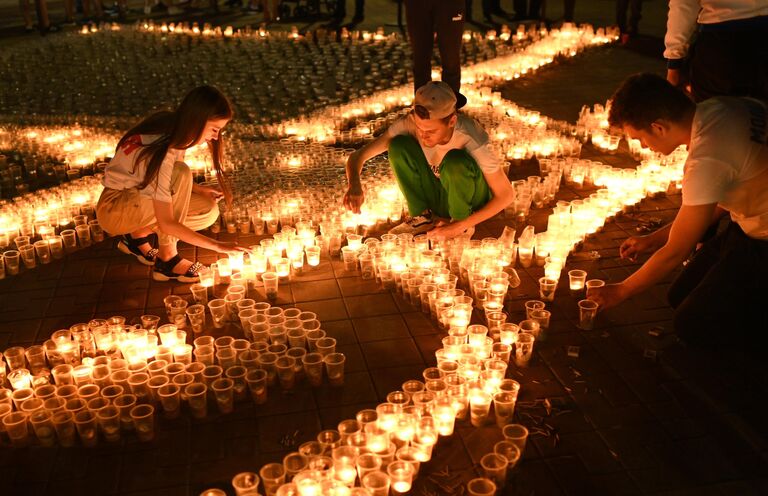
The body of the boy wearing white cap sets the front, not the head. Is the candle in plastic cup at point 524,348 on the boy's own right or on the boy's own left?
on the boy's own left

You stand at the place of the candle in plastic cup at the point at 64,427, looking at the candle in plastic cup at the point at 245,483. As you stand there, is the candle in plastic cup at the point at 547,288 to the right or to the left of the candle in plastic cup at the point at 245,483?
left

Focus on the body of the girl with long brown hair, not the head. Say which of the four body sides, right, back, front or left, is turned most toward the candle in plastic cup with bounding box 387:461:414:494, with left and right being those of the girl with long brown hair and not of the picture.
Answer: right

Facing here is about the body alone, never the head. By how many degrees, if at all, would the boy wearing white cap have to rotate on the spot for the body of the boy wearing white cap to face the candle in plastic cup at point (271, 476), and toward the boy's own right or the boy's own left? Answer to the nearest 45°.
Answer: approximately 45° to the boy's own left

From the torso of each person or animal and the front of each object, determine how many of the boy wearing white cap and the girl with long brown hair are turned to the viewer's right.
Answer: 1

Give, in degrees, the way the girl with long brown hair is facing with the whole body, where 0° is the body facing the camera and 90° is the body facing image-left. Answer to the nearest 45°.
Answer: approximately 270°

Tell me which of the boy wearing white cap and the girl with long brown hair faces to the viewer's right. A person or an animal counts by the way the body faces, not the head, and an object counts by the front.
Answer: the girl with long brown hair

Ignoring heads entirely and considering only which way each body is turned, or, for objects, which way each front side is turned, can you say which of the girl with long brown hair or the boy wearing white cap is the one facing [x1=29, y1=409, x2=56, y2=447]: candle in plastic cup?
the boy wearing white cap

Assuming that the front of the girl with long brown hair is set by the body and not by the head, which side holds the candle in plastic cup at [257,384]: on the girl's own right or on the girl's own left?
on the girl's own right

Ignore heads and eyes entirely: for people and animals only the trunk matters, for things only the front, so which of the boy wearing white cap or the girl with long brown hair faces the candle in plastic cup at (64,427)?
the boy wearing white cap

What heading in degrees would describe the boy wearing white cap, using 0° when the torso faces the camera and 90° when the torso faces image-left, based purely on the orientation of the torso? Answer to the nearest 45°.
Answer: approximately 45°

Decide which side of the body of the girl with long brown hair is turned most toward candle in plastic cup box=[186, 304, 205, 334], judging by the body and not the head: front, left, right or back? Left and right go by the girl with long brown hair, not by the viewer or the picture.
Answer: right

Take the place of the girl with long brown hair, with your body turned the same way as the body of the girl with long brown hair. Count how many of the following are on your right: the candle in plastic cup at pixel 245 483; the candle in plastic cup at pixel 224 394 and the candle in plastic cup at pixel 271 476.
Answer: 3
